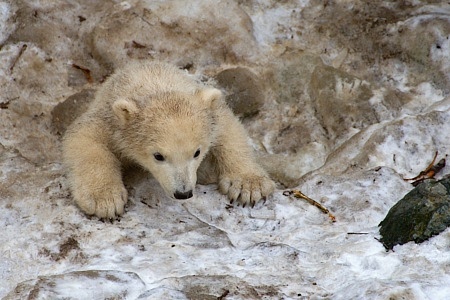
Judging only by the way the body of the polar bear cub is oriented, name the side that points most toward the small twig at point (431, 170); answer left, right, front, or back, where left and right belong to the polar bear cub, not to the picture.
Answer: left

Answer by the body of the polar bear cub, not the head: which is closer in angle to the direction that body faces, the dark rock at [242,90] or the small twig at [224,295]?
the small twig

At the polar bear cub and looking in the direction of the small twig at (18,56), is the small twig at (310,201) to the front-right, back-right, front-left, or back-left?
back-right

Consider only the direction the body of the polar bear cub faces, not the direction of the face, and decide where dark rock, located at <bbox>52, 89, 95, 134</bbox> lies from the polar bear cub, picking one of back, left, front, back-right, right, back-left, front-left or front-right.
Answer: back-right

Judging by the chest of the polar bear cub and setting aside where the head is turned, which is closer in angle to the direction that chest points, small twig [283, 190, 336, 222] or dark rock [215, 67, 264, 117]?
the small twig

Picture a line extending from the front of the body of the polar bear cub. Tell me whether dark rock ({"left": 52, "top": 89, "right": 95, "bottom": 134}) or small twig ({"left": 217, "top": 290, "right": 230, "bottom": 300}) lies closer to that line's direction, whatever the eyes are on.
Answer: the small twig

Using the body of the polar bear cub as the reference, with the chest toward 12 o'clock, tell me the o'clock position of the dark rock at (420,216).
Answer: The dark rock is roughly at 10 o'clock from the polar bear cub.

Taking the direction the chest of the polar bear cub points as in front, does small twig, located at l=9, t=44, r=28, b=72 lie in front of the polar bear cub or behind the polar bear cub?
behind

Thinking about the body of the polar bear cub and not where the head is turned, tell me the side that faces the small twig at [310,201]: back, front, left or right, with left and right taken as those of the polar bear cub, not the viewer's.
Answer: left

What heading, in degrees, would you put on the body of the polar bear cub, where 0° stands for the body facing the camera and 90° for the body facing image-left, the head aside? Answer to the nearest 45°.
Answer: approximately 0°

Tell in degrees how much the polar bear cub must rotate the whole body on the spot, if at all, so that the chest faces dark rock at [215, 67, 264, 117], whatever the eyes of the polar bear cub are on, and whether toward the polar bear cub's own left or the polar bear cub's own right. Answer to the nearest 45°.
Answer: approximately 135° to the polar bear cub's own left
